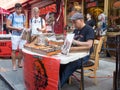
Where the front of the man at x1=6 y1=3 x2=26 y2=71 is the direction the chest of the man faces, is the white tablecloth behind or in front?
in front

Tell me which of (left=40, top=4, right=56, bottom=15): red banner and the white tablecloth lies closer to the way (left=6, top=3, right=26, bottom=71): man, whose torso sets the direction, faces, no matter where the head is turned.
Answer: the white tablecloth

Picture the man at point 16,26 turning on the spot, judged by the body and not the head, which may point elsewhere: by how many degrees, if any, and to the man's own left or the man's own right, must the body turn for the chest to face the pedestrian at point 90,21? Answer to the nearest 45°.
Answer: approximately 90° to the man's own left

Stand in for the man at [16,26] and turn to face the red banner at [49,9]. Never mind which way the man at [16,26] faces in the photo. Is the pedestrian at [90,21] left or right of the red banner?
right

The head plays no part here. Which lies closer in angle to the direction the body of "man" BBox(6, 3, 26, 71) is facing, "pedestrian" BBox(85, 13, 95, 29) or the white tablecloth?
the white tablecloth

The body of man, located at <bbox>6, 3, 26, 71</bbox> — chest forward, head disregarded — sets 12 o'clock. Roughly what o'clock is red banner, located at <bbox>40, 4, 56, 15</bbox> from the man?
The red banner is roughly at 8 o'clock from the man.

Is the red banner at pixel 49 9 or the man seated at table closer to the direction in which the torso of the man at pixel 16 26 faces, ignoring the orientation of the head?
the man seated at table

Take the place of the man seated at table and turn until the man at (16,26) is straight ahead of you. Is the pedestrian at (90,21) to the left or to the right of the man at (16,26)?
right
